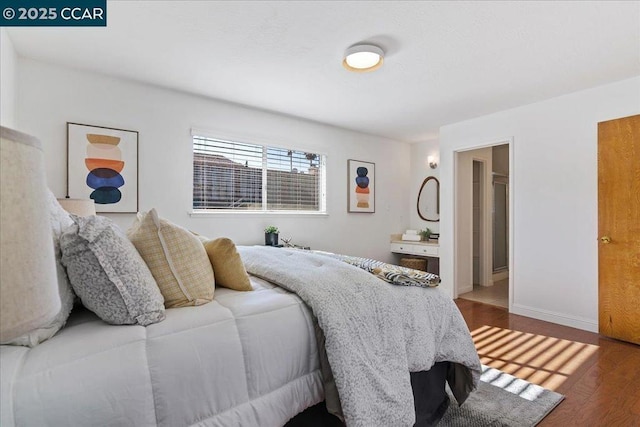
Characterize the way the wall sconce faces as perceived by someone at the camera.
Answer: facing the viewer and to the left of the viewer

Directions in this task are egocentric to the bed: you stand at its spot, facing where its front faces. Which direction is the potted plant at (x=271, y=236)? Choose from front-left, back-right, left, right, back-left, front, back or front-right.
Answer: left

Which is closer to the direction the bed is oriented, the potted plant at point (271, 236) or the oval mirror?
the oval mirror

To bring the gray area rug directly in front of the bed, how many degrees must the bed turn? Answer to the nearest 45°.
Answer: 0° — it already faces it

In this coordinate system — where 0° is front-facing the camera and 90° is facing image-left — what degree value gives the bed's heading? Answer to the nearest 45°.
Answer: approximately 270°

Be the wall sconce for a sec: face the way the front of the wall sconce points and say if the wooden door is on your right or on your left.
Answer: on your left

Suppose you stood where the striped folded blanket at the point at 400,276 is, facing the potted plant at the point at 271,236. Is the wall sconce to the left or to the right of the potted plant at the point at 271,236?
right

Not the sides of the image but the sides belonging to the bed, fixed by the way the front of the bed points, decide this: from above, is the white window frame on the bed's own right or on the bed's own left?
on the bed's own left

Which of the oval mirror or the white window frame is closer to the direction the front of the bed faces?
the oval mirror

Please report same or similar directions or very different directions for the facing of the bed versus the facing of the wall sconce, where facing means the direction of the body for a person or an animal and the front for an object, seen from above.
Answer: very different directions
